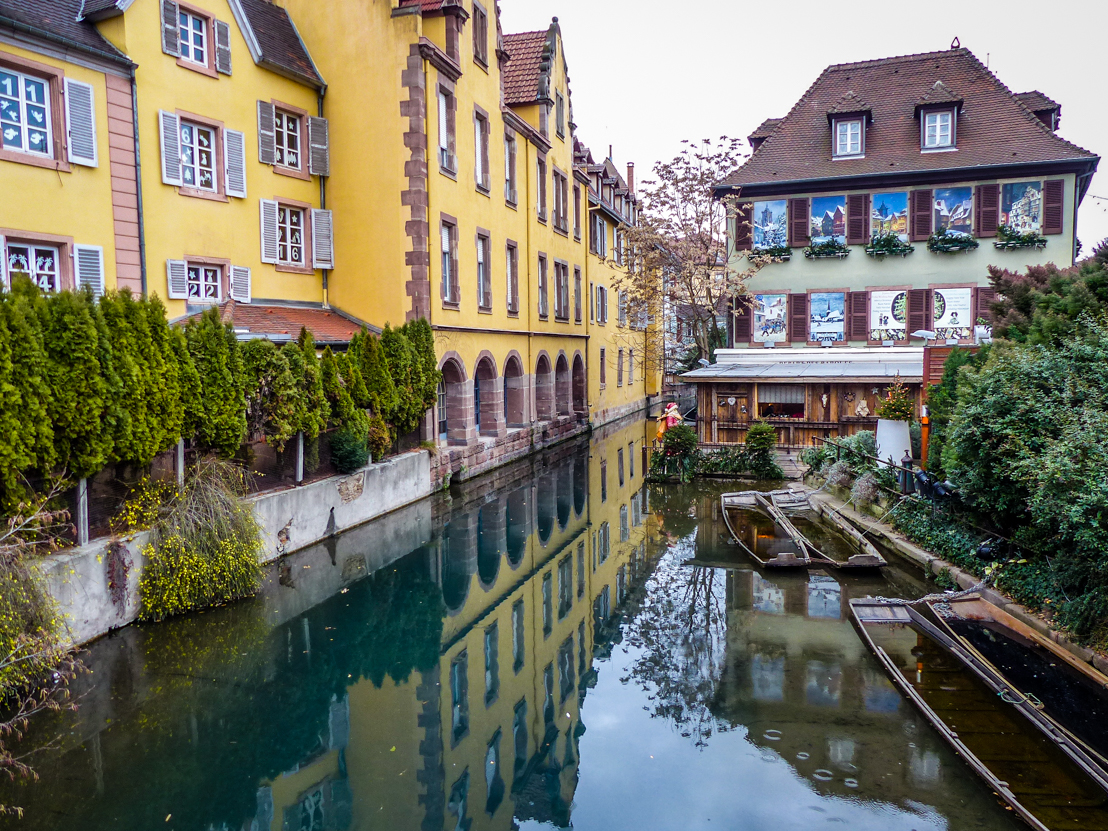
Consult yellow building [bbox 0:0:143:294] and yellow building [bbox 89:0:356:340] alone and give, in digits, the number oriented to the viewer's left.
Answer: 0

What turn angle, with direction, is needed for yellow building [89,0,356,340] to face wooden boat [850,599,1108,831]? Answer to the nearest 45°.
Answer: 0° — it already faces it

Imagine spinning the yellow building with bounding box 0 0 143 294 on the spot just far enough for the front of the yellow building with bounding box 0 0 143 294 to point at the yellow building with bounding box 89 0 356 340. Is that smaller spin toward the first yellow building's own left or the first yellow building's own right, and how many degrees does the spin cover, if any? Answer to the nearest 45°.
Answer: approximately 90° to the first yellow building's own left

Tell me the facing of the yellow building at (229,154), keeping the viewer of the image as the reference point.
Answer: facing the viewer and to the right of the viewer

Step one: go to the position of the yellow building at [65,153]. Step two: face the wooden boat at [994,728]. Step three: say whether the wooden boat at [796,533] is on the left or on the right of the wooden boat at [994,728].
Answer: left

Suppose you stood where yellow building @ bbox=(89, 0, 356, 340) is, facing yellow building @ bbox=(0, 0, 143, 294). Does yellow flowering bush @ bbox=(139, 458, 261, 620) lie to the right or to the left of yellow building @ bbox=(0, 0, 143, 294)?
left

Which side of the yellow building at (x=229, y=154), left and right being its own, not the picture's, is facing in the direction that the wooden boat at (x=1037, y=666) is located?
front

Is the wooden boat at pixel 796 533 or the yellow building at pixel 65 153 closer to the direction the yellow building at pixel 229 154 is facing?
the wooden boat
